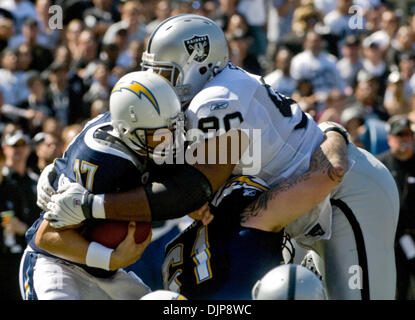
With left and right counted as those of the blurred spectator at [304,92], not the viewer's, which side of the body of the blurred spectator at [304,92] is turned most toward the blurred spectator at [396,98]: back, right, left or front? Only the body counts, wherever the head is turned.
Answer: left

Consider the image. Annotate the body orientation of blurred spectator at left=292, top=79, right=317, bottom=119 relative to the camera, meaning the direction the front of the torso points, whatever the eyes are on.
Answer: toward the camera

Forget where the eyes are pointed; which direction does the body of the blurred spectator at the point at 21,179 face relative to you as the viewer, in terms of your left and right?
facing the viewer

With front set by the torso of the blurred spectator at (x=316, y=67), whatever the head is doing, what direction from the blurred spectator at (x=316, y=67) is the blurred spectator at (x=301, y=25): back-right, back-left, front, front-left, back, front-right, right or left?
back

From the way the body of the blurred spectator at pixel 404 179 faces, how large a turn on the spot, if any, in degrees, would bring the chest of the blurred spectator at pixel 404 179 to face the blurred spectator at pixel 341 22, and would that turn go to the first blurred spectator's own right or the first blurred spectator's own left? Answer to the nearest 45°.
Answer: approximately 180°

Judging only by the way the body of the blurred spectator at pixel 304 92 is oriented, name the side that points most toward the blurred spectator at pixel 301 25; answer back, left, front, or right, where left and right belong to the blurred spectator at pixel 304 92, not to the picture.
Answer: back

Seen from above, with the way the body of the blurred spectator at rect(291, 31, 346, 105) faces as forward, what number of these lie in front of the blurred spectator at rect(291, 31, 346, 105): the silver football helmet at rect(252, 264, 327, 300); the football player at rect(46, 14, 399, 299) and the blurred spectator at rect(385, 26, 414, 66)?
2

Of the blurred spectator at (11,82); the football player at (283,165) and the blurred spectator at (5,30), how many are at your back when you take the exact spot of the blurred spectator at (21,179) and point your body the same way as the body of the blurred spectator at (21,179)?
2

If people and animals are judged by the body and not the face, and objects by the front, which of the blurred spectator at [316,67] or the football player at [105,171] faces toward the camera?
the blurred spectator

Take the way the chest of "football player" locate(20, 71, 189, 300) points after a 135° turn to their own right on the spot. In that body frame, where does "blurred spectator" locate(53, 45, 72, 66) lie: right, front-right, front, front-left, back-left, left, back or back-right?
back-right

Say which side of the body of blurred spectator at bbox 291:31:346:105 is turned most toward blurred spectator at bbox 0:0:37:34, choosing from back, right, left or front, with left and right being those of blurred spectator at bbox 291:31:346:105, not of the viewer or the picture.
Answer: right

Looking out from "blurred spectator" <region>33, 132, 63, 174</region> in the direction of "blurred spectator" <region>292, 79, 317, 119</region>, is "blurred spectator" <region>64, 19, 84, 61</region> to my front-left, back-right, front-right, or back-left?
front-left

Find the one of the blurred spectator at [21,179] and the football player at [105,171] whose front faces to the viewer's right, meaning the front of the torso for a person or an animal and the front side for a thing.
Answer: the football player

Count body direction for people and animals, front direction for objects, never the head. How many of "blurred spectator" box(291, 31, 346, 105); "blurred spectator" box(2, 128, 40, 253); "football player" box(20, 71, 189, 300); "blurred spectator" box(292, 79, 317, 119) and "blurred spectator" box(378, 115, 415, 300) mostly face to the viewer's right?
1

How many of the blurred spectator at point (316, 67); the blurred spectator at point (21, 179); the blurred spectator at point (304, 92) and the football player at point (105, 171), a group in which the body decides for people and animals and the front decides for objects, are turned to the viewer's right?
1

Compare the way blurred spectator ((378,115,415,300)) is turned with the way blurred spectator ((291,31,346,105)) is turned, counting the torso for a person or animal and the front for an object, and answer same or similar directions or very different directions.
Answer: same or similar directions

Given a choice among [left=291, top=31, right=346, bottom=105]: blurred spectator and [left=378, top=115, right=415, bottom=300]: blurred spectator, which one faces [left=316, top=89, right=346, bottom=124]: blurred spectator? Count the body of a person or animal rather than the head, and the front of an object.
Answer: [left=291, top=31, right=346, bottom=105]: blurred spectator

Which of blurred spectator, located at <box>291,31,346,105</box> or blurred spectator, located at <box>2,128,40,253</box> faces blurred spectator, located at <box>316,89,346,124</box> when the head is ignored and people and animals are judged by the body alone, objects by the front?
blurred spectator, located at <box>291,31,346,105</box>

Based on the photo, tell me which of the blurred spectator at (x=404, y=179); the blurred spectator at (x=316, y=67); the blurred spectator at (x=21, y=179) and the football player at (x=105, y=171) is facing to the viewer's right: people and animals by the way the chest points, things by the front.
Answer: the football player
